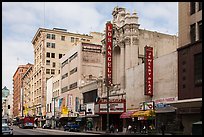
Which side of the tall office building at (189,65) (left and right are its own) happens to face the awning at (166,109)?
right

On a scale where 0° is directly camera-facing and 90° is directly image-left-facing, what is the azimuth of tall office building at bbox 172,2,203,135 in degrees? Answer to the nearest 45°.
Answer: approximately 45°

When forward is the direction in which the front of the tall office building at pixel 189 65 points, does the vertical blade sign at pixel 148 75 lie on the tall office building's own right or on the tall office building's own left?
on the tall office building's own right
